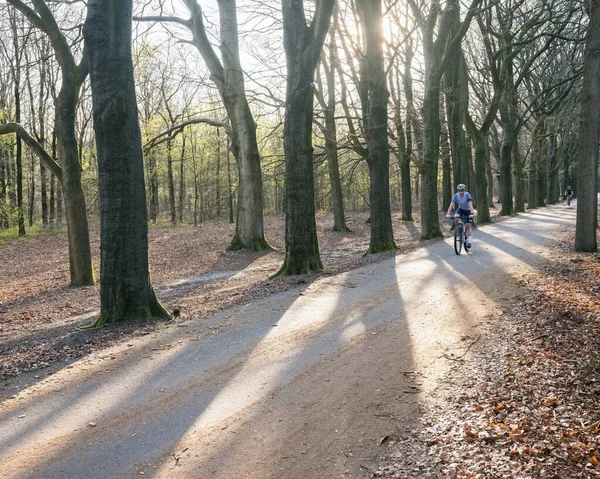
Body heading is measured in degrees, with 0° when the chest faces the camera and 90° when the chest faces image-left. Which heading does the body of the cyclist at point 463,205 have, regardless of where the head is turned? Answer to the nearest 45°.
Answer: approximately 0°

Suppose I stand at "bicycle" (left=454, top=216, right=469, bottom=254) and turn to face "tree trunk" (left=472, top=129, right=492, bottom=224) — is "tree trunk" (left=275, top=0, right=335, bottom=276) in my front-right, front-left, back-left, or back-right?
back-left

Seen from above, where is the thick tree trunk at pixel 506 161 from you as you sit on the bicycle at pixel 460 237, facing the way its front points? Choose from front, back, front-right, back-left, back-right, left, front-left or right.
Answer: back

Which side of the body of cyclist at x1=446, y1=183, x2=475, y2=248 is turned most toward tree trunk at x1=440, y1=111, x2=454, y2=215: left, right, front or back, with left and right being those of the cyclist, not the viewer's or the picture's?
back

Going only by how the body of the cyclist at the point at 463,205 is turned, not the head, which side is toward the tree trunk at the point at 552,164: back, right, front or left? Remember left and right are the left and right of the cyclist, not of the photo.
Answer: back

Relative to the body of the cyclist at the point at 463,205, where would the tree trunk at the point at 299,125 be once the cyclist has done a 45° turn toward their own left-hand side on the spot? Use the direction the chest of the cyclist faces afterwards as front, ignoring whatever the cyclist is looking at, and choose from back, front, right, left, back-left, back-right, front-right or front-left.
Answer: right

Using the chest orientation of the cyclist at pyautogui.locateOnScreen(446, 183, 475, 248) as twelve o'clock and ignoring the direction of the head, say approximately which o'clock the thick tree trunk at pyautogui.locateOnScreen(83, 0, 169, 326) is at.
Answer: The thick tree trunk is roughly at 1 o'clock from the cyclist.

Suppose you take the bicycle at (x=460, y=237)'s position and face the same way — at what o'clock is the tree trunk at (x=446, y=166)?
The tree trunk is roughly at 6 o'clock from the bicycle.

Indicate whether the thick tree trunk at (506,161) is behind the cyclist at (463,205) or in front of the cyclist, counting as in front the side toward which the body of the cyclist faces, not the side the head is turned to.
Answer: behind

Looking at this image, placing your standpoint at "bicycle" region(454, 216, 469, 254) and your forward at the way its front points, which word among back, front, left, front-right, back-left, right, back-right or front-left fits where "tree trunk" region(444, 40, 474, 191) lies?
back
